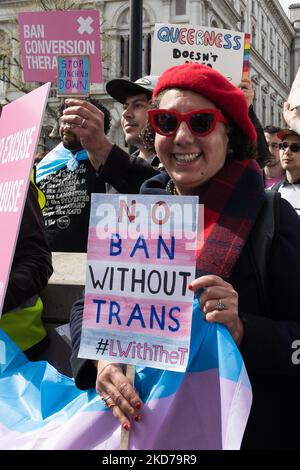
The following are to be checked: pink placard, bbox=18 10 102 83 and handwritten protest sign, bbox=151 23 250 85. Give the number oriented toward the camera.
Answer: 2

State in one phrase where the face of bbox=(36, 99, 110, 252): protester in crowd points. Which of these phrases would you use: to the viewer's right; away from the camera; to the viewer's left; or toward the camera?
toward the camera

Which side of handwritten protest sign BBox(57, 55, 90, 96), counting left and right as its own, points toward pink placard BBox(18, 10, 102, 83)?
back

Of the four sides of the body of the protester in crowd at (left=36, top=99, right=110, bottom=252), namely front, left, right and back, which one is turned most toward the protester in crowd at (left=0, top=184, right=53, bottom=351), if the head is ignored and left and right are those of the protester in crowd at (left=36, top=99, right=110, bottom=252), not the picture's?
front

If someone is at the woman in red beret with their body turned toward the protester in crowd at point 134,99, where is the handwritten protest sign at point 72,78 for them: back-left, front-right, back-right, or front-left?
front-left

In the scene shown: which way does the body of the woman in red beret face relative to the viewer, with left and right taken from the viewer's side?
facing the viewer and to the left of the viewer

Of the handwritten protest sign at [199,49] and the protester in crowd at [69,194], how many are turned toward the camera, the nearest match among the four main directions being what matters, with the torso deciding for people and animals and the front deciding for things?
2

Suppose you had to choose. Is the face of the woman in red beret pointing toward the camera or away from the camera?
toward the camera

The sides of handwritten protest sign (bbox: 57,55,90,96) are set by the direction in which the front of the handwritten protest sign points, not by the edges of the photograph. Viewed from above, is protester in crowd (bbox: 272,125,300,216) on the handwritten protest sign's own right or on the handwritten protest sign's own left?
on the handwritten protest sign's own left

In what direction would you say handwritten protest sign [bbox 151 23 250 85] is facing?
toward the camera

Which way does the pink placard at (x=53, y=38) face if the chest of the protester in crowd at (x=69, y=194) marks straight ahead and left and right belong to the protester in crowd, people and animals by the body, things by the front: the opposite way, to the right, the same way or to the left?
the same way

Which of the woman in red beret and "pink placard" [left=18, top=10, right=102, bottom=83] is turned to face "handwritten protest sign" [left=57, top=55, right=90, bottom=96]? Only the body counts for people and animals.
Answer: the pink placard

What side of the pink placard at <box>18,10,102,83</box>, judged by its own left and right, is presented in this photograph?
front

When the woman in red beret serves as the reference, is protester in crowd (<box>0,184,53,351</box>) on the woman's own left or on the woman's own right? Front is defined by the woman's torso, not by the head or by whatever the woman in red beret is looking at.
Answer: on the woman's own right
